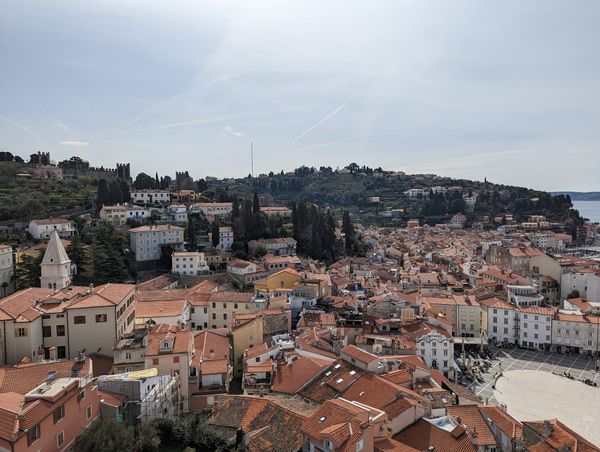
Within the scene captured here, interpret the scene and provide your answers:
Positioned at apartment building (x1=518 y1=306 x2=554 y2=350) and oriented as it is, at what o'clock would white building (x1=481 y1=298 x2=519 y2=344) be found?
The white building is roughly at 3 o'clock from the apartment building.

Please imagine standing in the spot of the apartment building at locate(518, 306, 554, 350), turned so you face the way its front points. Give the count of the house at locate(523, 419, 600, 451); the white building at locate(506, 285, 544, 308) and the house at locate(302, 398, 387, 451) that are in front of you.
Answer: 2

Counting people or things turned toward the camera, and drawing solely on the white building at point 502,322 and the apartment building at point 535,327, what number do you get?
2

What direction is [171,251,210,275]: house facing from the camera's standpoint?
toward the camera

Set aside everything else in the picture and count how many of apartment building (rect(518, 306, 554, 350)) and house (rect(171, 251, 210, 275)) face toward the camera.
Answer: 2

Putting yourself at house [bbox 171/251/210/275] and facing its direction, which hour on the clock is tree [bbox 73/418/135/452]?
The tree is roughly at 12 o'clock from the house.

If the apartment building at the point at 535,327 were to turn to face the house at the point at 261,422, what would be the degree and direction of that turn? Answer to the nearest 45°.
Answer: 0° — it already faces it

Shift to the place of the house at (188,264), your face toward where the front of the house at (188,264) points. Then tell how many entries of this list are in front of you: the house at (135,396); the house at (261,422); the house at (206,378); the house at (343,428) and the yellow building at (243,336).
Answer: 5

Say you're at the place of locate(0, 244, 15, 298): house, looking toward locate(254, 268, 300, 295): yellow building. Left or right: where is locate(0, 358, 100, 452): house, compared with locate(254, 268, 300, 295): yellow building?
right

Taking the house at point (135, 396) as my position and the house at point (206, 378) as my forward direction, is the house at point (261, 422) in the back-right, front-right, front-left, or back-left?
front-right

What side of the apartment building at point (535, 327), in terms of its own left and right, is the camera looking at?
front

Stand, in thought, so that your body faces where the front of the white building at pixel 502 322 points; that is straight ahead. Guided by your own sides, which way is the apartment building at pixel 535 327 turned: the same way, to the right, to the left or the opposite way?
the same way

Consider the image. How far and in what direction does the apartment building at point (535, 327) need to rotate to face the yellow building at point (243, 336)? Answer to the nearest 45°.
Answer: approximately 45° to its right

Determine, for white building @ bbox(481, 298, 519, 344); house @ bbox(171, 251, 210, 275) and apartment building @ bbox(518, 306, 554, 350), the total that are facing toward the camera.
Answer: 3

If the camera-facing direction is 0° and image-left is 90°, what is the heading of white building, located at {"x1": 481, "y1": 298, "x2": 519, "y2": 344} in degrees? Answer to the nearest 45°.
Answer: approximately 0°

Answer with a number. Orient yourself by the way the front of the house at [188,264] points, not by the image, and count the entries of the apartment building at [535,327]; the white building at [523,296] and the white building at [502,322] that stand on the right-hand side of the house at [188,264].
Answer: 0
